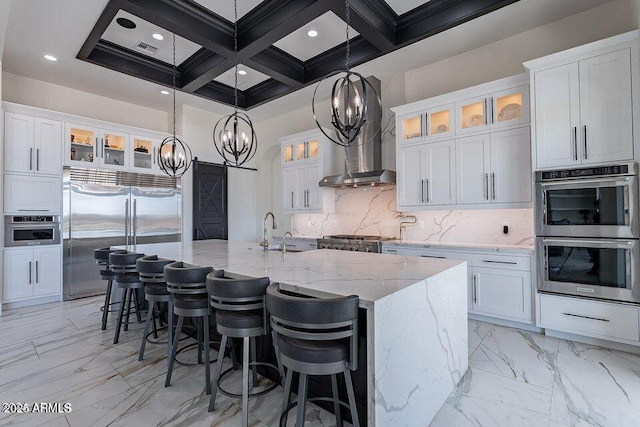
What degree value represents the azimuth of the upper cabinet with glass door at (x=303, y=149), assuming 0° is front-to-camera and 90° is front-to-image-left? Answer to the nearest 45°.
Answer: approximately 45°

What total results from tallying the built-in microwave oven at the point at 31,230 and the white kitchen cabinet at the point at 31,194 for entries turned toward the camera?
2

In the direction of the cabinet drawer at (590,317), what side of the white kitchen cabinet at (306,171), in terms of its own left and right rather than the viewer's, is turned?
left

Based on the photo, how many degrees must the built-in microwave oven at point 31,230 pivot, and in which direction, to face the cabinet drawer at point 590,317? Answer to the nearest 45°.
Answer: approximately 45° to its left

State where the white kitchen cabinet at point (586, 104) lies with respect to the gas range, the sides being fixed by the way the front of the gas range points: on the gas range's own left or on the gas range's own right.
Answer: on the gas range's own left

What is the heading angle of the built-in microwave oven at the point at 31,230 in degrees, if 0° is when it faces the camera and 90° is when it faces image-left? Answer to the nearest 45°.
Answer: approximately 0°

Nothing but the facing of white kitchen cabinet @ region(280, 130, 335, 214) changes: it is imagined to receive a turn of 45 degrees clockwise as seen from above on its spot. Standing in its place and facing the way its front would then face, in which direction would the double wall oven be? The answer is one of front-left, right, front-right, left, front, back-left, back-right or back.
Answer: back-left

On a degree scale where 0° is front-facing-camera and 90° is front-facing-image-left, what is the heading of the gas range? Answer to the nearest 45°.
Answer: approximately 45°
